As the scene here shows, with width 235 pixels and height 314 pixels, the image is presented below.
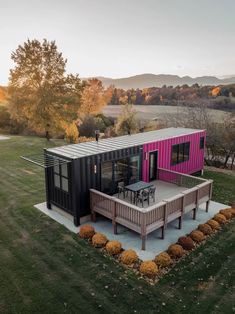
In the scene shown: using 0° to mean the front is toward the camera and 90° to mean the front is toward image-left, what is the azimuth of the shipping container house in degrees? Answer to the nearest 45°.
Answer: approximately 315°

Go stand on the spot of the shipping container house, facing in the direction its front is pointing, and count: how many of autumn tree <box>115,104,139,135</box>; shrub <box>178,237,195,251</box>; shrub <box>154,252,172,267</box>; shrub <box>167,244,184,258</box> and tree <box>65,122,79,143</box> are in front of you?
3

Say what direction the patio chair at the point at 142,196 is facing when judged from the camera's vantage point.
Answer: facing away from the viewer and to the left of the viewer

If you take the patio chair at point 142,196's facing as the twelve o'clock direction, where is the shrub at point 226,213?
The shrub is roughly at 4 o'clock from the patio chair.

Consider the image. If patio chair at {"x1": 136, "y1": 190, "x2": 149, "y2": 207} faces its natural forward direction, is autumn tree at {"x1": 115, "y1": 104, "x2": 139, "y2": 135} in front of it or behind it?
in front

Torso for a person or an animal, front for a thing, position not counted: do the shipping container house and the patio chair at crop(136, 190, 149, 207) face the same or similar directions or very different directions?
very different directions

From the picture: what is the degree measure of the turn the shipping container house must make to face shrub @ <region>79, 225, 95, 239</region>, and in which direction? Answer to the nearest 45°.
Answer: approximately 45° to its right

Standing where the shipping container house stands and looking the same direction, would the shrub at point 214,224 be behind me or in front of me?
in front

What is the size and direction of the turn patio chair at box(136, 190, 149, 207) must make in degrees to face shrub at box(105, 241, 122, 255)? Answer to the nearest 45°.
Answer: approximately 135° to its left

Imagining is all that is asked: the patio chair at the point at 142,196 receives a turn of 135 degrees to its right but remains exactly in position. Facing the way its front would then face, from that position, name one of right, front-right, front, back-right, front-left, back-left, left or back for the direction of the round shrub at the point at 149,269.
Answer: right

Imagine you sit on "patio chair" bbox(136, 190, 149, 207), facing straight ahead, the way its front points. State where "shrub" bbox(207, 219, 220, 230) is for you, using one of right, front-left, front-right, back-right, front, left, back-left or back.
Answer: back-right

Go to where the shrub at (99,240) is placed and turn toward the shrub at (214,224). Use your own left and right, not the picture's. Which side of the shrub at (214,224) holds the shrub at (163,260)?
right

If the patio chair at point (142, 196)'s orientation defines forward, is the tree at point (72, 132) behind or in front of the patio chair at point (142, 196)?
in front

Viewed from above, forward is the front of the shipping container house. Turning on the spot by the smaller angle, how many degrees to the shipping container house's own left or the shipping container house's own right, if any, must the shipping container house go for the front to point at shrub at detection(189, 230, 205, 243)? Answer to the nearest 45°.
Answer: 0° — it already faces it

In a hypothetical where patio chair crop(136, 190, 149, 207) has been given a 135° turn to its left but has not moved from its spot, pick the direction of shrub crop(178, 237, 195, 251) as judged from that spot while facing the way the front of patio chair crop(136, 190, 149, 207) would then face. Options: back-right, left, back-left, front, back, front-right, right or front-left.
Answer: front-left

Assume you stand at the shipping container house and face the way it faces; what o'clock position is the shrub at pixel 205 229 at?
The shrub is roughly at 11 o'clock from the shipping container house.

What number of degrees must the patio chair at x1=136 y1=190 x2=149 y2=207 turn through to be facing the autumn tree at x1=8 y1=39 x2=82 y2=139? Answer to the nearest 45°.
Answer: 0° — it already faces it

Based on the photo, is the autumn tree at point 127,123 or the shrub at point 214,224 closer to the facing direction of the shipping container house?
the shrub

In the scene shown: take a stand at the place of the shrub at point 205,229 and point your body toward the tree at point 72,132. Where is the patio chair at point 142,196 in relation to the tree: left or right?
left

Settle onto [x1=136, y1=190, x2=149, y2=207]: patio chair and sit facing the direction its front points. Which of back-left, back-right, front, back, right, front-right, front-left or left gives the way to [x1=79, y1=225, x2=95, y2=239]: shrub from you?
left

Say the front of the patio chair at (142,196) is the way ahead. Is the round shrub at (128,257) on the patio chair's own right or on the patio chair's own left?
on the patio chair's own left
